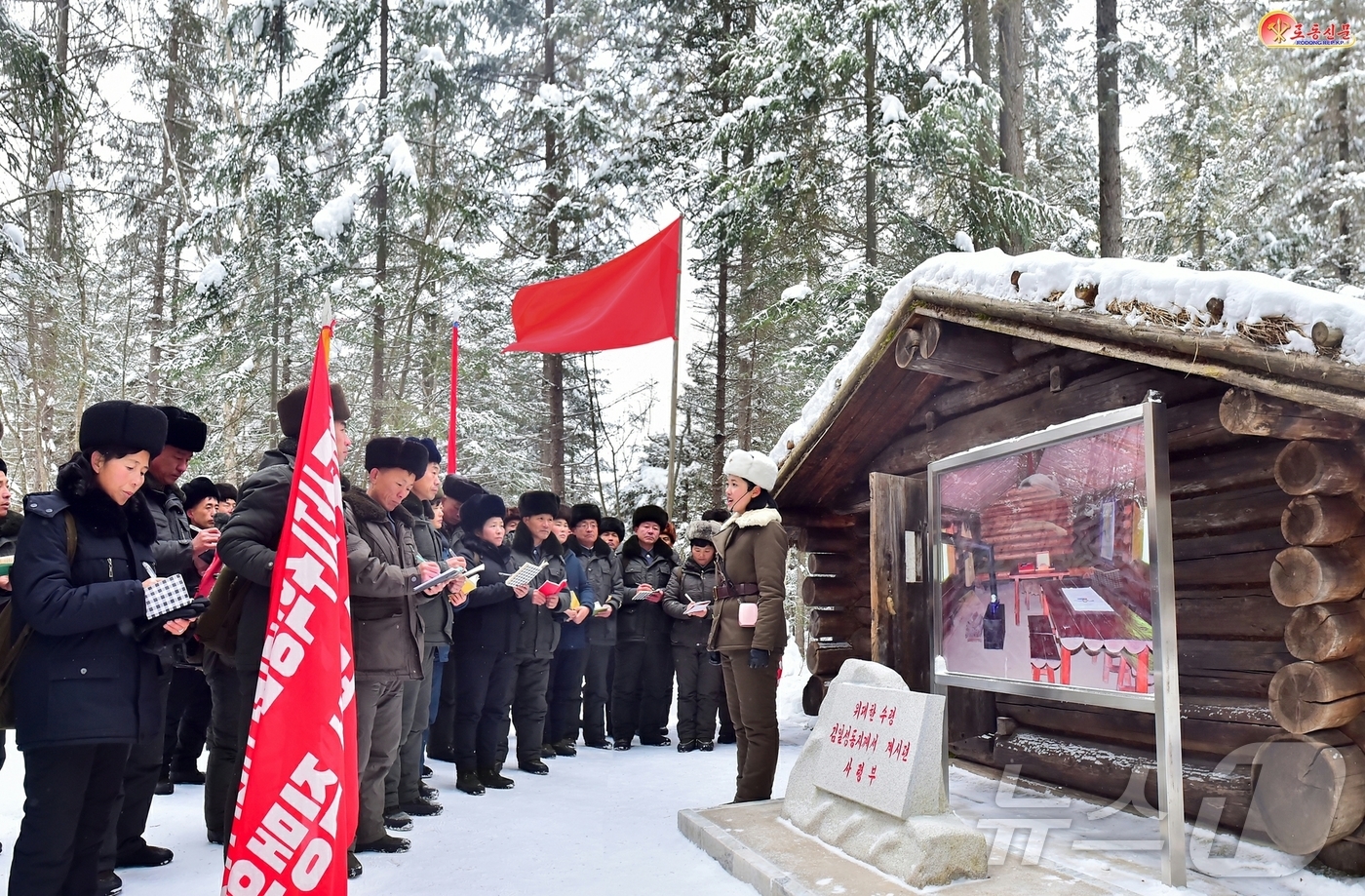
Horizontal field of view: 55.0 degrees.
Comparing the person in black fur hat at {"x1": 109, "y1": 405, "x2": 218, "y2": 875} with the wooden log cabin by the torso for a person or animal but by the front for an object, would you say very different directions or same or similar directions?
very different directions

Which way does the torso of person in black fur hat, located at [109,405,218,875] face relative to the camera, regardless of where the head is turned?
to the viewer's right

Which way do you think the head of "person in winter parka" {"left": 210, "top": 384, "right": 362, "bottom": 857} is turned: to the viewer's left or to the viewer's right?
to the viewer's right

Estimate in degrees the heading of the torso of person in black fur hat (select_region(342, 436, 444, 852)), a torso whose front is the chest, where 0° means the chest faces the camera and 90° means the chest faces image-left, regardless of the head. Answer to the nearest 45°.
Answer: approximately 315°

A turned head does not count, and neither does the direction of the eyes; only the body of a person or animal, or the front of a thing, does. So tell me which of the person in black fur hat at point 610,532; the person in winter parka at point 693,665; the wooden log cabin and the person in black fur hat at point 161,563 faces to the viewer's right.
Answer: the person in black fur hat at point 161,563

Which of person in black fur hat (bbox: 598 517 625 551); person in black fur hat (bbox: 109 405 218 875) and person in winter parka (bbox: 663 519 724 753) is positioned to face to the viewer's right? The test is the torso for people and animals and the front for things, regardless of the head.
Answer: person in black fur hat (bbox: 109 405 218 875)
